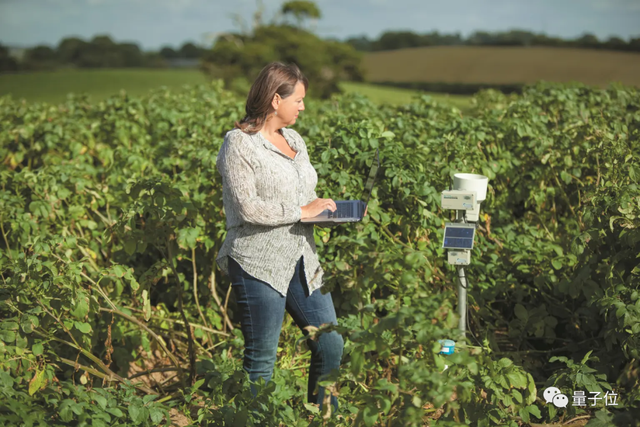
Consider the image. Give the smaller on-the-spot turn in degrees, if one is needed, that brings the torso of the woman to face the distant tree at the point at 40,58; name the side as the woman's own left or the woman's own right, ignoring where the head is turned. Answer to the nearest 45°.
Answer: approximately 135° to the woman's own left

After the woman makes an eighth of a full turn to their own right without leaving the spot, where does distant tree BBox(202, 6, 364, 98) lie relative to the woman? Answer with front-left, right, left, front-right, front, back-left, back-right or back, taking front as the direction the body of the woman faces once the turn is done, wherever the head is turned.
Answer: back

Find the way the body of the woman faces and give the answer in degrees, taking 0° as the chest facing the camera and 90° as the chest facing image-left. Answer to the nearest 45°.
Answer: approximately 315°

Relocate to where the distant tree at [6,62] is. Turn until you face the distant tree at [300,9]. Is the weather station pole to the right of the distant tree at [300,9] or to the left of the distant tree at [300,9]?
right

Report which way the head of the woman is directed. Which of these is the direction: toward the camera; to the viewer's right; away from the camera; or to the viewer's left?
to the viewer's right

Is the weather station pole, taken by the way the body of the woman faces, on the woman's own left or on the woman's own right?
on the woman's own left

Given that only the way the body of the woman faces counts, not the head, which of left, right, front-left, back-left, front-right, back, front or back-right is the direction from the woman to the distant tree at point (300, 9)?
back-left
